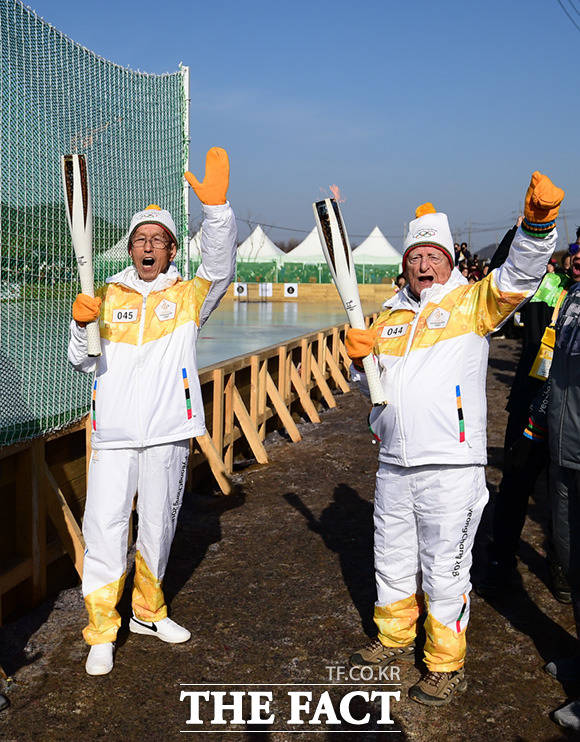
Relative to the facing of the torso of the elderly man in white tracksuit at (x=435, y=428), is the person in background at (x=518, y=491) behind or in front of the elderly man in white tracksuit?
behind

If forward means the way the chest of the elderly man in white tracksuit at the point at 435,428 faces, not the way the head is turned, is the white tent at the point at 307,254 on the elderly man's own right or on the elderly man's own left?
on the elderly man's own right

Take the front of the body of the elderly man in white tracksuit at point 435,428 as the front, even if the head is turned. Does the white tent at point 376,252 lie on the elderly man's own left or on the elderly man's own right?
on the elderly man's own right

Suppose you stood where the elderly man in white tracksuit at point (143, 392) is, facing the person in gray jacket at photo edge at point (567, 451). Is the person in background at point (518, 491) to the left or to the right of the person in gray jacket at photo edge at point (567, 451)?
left

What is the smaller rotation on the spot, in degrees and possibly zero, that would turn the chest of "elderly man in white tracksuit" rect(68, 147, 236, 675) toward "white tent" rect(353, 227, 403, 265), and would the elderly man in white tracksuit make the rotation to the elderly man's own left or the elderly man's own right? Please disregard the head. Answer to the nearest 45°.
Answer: approximately 180°

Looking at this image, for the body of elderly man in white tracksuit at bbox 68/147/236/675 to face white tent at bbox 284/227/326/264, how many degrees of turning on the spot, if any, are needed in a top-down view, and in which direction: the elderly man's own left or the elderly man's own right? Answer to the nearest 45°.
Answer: approximately 180°

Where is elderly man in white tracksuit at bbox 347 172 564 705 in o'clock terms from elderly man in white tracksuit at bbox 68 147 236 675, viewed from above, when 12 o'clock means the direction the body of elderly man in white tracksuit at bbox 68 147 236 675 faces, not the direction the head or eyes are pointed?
elderly man in white tracksuit at bbox 347 172 564 705 is roughly at 10 o'clock from elderly man in white tracksuit at bbox 68 147 236 675.

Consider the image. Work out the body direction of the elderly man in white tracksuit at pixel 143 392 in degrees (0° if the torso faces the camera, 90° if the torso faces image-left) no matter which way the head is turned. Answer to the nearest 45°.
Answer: approximately 0°
